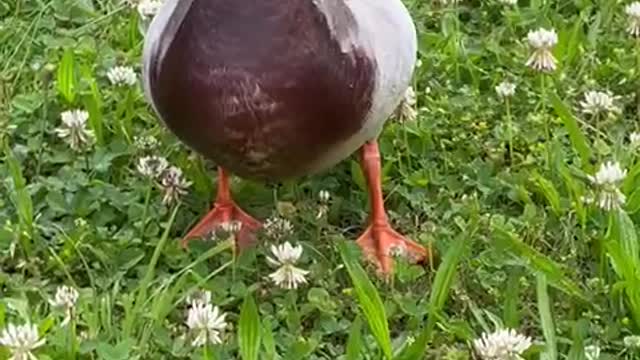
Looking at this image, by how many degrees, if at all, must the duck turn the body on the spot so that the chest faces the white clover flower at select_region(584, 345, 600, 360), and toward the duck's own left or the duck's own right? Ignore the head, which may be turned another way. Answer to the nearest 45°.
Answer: approximately 45° to the duck's own left

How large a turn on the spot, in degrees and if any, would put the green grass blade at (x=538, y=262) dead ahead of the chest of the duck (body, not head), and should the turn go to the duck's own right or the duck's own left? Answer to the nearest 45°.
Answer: approximately 90° to the duck's own left

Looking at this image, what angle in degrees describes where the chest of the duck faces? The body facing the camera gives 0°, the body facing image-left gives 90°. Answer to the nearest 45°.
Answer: approximately 0°

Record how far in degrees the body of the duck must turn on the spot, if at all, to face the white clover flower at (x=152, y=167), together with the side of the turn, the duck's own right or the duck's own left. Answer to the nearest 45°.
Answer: approximately 135° to the duck's own right

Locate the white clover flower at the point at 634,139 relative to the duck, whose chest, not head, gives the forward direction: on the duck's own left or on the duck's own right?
on the duck's own left

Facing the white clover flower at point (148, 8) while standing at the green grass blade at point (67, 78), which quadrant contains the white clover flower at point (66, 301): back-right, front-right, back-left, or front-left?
back-right

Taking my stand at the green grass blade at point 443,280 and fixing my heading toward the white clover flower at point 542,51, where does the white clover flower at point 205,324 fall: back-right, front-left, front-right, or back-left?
back-left

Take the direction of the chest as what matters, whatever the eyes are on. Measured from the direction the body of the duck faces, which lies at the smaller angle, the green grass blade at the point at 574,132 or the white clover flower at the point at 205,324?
the white clover flower
